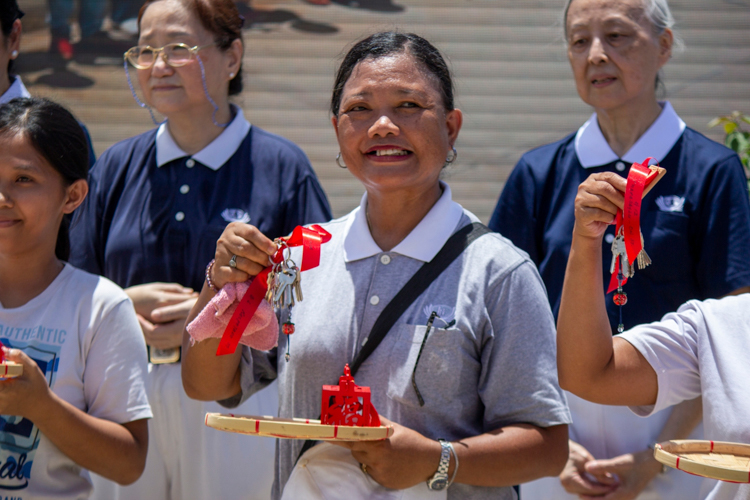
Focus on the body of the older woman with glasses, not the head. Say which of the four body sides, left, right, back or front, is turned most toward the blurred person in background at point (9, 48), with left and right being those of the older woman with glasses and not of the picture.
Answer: right

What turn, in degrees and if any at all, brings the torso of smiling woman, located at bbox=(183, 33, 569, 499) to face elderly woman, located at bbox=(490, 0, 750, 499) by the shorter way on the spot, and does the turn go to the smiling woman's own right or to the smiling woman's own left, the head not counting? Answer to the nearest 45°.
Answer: approximately 180°

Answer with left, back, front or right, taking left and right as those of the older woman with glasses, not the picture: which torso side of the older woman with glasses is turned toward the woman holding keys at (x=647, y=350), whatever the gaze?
left

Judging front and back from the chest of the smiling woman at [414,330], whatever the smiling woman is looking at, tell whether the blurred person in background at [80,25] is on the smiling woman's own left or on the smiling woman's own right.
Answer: on the smiling woman's own right

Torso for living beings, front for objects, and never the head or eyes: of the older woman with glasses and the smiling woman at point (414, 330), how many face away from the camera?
0

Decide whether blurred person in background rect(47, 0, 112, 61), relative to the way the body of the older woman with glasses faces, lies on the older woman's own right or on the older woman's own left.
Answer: on the older woman's own right

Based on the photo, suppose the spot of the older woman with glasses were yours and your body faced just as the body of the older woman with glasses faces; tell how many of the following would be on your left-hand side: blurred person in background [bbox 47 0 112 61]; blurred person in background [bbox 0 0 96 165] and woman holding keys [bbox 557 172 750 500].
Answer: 1

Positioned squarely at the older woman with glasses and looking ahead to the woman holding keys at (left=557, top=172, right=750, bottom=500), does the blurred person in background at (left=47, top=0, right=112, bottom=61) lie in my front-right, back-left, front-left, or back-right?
back-left

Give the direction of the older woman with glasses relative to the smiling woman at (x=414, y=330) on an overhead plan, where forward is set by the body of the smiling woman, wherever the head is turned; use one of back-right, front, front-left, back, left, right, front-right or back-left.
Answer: right

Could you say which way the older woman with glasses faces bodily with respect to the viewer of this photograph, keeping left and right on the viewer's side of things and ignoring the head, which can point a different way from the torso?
facing the viewer and to the left of the viewer

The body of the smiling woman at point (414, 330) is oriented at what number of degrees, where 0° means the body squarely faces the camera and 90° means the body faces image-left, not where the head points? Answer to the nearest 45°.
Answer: approximately 45°
